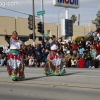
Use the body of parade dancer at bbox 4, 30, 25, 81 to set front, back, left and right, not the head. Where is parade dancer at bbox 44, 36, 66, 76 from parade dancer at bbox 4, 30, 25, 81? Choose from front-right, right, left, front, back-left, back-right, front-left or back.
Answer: back-left

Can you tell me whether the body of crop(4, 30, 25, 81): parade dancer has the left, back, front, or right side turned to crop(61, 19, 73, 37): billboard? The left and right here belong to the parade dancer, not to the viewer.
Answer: back

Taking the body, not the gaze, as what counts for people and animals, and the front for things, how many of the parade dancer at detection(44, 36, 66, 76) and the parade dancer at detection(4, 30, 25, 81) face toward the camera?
2

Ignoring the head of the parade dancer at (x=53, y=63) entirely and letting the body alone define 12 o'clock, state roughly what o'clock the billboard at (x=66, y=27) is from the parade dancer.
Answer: The billboard is roughly at 6 o'clock from the parade dancer.

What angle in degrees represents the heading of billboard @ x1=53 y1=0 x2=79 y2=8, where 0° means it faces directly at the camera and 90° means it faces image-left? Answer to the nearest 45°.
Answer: approximately 315°

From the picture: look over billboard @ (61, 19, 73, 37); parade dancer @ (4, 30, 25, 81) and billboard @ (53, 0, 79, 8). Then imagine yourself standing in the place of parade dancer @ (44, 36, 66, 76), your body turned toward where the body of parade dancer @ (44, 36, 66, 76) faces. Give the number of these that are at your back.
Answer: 2

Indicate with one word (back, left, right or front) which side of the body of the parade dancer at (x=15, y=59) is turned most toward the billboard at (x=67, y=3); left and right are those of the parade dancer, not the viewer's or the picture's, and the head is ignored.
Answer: back

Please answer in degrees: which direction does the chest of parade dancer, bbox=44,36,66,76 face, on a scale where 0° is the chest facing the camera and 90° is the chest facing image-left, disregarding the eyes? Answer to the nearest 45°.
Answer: approximately 0°
